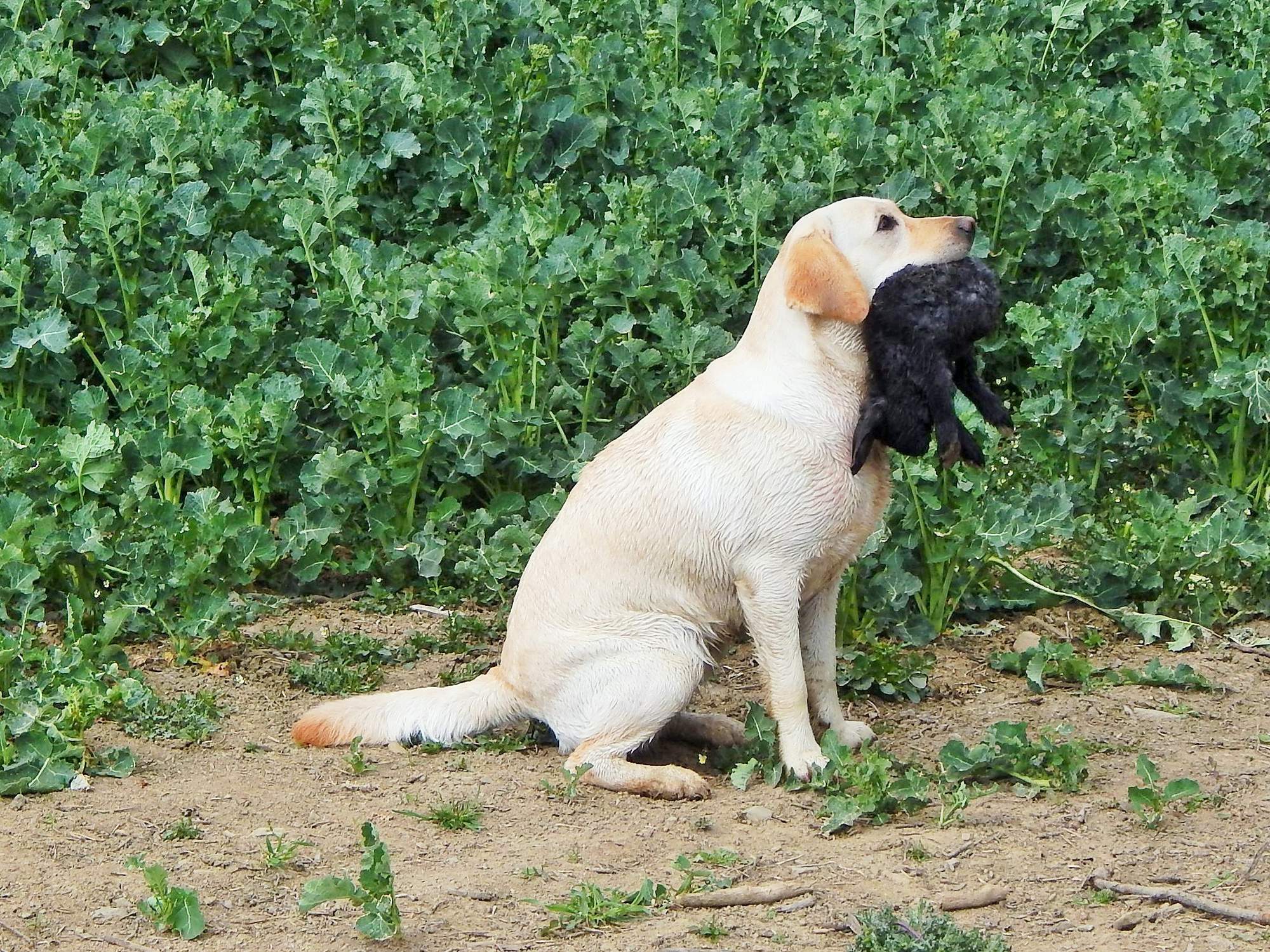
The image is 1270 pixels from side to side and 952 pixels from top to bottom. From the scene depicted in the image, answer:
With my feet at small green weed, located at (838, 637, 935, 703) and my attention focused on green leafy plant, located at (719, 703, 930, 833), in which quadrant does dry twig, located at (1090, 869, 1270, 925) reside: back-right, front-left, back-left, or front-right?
front-left

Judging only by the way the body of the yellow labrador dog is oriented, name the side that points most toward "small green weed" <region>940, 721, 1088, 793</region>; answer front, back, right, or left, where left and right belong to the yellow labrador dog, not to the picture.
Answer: front

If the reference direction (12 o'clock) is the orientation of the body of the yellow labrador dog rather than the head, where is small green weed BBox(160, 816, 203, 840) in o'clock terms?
The small green weed is roughly at 5 o'clock from the yellow labrador dog.

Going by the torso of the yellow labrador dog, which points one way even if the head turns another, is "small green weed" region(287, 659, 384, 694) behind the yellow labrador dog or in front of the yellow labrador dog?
behind

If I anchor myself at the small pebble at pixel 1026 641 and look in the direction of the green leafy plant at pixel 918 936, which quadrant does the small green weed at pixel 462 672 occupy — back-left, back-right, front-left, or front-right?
front-right

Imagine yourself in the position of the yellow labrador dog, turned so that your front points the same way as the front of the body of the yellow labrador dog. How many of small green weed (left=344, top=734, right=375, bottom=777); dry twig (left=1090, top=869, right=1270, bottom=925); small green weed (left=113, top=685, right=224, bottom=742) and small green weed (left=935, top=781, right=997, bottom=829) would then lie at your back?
2

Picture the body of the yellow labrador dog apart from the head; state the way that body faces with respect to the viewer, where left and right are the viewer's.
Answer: facing to the right of the viewer

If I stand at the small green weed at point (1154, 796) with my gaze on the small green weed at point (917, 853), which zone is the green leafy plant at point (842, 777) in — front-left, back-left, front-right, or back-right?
front-right

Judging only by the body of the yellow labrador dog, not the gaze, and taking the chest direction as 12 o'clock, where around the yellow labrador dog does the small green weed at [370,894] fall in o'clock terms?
The small green weed is roughly at 4 o'clock from the yellow labrador dog.

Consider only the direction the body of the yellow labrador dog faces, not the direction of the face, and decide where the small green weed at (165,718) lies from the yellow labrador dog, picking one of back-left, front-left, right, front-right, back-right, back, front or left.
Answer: back

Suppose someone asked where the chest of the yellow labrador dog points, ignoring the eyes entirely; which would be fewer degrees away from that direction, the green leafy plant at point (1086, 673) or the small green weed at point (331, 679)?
the green leafy plant

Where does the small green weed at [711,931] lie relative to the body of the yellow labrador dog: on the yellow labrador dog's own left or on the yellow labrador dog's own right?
on the yellow labrador dog's own right

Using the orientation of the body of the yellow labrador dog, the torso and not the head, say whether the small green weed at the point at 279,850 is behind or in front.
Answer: behind

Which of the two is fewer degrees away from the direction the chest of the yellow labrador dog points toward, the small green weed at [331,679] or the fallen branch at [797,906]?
the fallen branch

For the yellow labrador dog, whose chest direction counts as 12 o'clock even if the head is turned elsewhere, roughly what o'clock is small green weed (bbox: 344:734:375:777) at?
The small green weed is roughly at 6 o'clock from the yellow labrador dog.

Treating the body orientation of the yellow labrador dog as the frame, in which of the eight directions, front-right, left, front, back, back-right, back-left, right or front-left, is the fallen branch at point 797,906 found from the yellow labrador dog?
right
